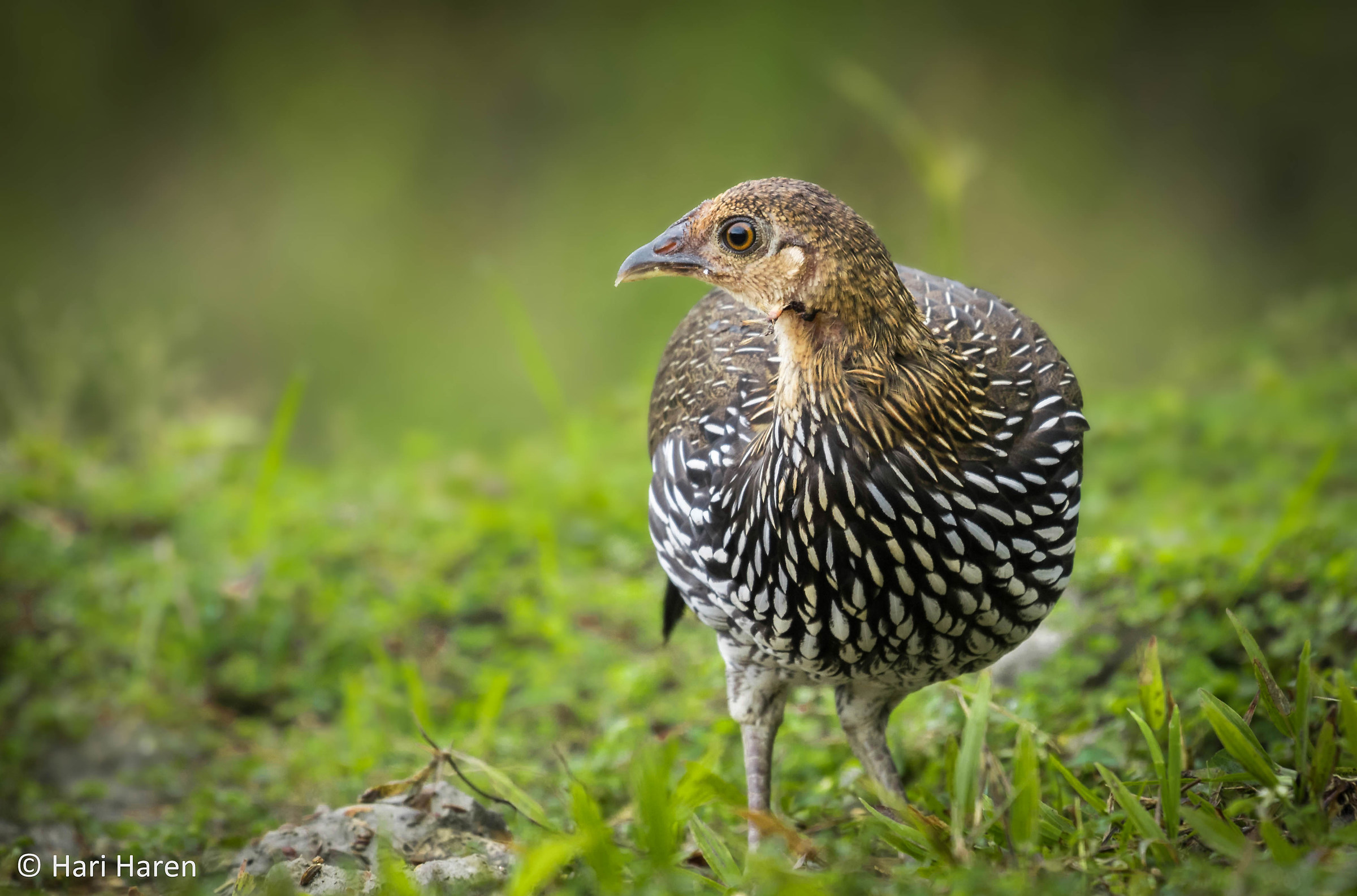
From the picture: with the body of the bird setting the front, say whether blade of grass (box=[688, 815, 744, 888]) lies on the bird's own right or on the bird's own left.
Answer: on the bird's own right

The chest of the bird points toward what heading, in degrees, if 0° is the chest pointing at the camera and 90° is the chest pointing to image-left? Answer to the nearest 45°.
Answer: approximately 0°

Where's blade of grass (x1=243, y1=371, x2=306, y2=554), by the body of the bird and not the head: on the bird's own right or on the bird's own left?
on the bird's own right

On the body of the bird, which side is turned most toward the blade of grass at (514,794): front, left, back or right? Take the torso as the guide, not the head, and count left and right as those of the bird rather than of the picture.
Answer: right
